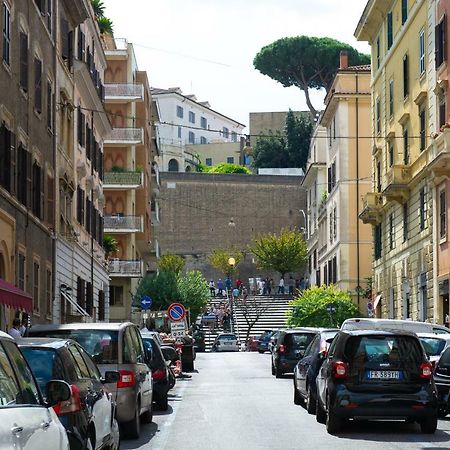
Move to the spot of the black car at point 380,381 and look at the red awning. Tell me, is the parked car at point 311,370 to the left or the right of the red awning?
right

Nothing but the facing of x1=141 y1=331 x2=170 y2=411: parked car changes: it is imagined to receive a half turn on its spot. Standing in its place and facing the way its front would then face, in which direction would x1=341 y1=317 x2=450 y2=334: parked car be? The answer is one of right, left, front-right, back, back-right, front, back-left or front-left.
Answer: back-left

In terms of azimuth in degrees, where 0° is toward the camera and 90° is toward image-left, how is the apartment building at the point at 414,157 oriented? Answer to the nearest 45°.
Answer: approximately 45°

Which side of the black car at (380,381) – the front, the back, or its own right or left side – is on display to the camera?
back

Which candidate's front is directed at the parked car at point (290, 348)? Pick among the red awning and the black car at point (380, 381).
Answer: the black car

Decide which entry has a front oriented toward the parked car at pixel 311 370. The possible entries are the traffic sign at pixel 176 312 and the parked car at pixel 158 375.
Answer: the traffic sign

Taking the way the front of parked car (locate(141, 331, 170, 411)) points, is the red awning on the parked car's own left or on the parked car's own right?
on the parked car's own left

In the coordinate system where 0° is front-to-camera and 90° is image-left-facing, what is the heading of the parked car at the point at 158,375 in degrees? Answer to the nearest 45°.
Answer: approximately 180°

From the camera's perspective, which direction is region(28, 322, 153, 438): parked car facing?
away from the camera

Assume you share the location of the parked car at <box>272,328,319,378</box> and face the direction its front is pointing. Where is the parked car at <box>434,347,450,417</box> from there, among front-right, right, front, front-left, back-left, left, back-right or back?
back

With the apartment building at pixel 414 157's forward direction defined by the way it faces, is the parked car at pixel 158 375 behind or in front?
in front

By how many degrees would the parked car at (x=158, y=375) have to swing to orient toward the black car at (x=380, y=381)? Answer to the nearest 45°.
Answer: approximately 135° to its right
